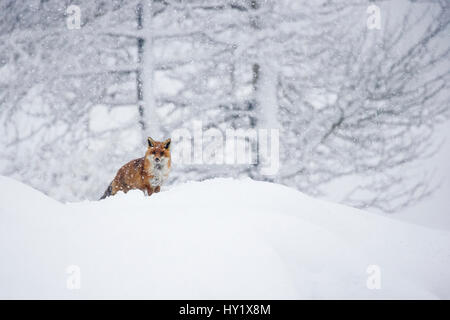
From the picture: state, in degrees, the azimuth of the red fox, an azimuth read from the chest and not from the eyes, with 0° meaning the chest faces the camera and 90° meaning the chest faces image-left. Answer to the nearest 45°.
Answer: approximately 315°

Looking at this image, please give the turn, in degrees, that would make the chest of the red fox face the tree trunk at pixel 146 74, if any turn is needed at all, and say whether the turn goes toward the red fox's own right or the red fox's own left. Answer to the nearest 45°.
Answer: approximately 135° to the red fox's own left
